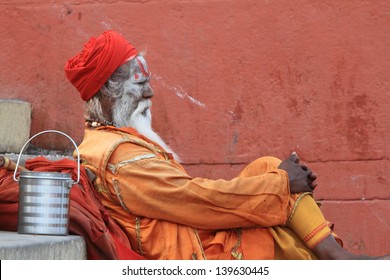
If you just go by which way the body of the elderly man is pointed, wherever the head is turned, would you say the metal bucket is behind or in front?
behind

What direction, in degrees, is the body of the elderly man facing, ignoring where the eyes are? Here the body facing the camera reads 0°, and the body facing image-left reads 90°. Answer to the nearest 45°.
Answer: approximately 270°

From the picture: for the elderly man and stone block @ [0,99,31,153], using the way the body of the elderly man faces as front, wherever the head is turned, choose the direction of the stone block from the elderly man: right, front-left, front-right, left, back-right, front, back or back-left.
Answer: back-left
